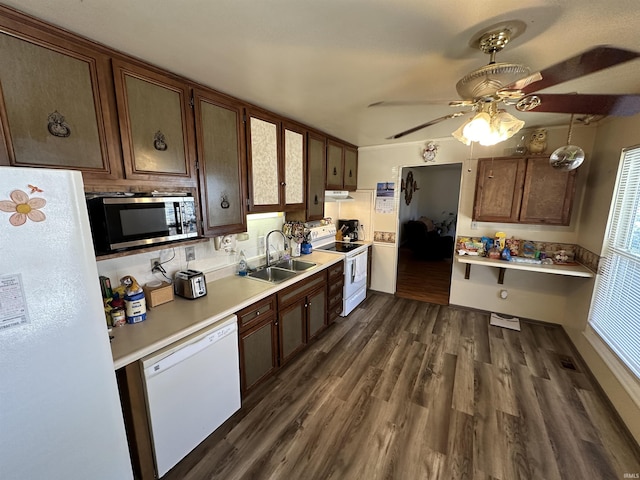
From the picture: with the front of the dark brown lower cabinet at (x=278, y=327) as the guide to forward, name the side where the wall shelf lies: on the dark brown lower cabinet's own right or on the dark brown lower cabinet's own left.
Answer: on the dark brown lower cabinet's own left

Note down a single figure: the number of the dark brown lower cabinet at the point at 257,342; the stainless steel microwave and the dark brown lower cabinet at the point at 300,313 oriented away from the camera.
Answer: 0

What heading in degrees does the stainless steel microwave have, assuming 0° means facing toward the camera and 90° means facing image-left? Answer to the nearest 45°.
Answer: approximately 315°

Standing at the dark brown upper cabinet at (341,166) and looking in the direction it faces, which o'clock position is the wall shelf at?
The wall shelf is roughly at 11 o'clock from the dark brown upper cabinet.

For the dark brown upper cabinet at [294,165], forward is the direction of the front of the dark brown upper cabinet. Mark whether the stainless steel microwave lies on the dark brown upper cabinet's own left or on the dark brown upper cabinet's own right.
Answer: on the dark brown upper cabinet's own right

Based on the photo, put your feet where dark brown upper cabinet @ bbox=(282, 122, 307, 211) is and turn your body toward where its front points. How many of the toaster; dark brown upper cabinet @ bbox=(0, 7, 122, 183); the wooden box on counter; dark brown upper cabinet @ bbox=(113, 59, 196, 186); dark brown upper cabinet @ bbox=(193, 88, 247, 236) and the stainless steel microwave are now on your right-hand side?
6

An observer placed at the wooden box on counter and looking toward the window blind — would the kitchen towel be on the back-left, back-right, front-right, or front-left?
front-left

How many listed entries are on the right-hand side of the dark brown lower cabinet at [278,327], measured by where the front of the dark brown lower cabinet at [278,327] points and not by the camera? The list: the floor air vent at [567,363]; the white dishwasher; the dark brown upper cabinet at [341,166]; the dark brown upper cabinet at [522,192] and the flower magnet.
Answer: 2

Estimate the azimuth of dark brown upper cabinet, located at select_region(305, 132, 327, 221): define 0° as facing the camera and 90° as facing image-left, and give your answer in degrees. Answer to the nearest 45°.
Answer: approximately 315°

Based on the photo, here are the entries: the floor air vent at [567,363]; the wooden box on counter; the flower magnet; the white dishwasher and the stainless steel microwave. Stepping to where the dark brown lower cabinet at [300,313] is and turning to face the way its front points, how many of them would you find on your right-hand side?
4

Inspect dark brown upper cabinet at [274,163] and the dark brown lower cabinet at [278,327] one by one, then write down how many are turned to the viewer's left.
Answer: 0

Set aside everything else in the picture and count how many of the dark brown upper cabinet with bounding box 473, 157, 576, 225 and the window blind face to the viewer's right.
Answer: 0

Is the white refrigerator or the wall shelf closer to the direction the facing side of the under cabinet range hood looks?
the wall shelf

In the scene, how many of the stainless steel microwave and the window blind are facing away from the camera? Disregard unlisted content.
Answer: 0

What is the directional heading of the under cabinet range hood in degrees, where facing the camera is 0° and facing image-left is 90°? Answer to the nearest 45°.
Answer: approximately 315°

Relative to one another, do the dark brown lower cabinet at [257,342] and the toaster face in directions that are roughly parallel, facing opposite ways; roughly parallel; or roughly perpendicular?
roughly parallel

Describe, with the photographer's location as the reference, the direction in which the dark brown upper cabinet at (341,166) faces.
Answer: facing the viewer and to the right of the viewer
